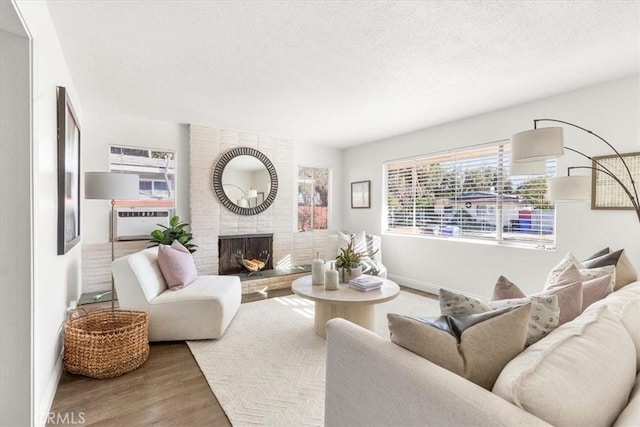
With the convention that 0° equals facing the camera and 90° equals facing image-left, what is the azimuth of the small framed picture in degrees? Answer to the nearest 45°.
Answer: approximately 45°

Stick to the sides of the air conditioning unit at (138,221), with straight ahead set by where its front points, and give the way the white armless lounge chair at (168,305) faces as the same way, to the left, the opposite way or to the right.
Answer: to the left

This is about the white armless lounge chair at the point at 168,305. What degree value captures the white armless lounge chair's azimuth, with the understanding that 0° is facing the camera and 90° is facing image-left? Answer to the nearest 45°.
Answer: approximately 270°

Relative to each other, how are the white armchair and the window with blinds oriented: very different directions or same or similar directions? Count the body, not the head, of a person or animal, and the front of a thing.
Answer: very different directions

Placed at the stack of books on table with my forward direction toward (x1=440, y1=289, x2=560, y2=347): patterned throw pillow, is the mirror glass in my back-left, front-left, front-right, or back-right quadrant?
back-right

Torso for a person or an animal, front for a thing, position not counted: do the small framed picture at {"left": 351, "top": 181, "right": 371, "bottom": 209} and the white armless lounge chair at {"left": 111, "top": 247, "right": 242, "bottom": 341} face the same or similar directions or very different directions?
very different directions

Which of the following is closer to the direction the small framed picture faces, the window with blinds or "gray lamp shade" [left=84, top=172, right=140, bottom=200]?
the gray lamp shade

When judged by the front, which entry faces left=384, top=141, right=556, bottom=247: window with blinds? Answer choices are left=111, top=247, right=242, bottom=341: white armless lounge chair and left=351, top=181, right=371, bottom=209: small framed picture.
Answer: the white armless lounge chair

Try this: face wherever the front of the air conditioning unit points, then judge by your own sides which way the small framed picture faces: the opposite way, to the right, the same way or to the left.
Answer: to the right

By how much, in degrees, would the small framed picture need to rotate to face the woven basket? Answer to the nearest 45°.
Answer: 0° — it already faces it
